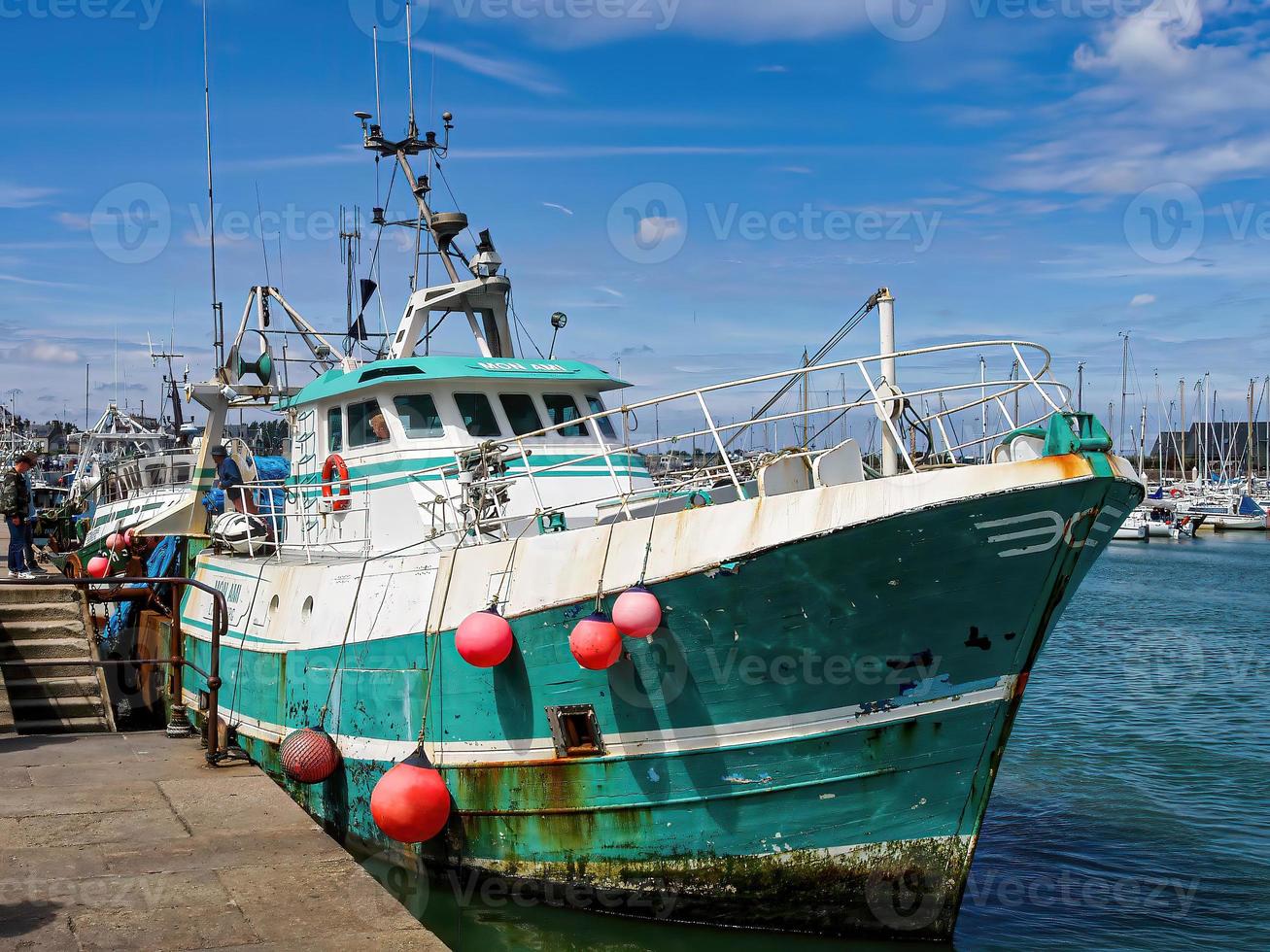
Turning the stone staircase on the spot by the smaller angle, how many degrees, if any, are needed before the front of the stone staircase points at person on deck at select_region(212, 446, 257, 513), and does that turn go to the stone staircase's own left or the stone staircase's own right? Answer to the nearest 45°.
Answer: approximately 135° to the stone staircase's own left

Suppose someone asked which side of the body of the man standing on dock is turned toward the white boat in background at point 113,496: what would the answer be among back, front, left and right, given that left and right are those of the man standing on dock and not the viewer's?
left

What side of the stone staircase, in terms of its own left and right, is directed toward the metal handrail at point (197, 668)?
front

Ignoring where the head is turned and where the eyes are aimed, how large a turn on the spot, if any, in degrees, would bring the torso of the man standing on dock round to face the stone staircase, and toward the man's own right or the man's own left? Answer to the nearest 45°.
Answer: approximately 90° to the man's own right

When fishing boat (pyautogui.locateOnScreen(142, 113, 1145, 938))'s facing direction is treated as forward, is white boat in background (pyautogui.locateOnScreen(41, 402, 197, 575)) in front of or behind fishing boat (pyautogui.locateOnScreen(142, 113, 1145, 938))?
behind

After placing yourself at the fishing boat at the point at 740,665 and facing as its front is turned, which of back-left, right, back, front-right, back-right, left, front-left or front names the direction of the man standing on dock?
back

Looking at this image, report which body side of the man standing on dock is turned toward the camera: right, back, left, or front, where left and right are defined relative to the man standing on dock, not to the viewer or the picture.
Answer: right

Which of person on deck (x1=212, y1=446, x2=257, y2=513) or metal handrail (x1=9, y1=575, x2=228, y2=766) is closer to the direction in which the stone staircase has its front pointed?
the metal handrail

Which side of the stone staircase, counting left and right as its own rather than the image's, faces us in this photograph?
front

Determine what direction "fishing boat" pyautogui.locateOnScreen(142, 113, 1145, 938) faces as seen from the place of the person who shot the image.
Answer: facing the viewer and to the right of the viewer
